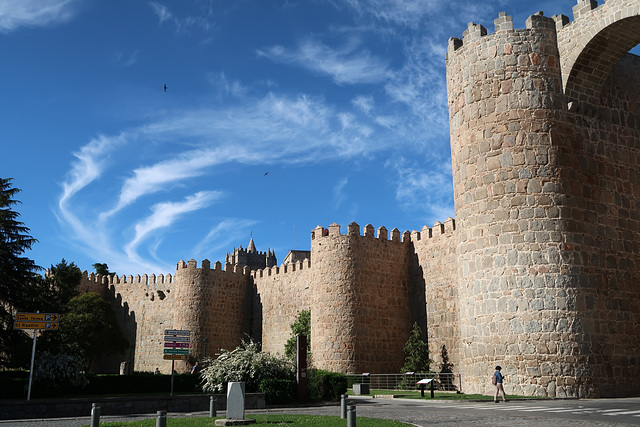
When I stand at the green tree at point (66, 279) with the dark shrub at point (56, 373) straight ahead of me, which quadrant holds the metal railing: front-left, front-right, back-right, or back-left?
front-left

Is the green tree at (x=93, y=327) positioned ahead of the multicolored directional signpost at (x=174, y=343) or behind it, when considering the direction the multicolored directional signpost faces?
behind

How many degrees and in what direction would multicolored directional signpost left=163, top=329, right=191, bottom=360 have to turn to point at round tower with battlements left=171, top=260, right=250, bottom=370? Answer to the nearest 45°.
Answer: approximately 180°

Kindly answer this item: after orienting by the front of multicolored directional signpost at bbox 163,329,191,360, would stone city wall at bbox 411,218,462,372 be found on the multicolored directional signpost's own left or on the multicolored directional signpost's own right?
on the multicolored directional signpost's own left

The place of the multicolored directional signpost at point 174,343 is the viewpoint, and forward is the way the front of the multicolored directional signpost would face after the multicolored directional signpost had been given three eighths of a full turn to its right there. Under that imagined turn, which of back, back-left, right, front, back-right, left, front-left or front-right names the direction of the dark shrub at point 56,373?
front

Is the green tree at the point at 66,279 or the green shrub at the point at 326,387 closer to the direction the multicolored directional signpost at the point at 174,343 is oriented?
the green shrub

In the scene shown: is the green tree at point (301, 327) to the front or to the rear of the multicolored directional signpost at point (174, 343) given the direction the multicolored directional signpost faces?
to the rear

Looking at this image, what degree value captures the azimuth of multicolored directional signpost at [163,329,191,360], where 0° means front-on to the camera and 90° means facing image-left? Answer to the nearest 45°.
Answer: approximately 0°

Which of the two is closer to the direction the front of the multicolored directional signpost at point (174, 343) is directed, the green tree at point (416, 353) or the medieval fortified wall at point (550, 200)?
the medieval fortified wall

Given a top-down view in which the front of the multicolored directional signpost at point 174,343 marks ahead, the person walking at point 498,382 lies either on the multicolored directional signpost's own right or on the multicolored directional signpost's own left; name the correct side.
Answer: on the multicolored directional signpost's own left
